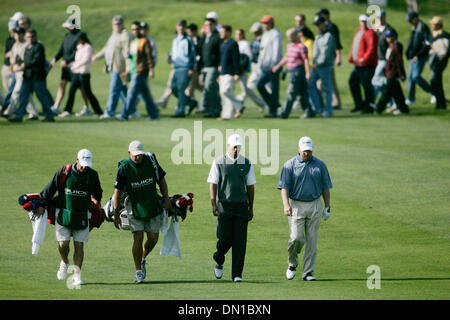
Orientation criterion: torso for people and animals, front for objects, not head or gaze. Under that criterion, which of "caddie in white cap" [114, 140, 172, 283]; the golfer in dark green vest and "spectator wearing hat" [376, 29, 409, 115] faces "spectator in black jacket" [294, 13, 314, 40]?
the spectator wearing hat

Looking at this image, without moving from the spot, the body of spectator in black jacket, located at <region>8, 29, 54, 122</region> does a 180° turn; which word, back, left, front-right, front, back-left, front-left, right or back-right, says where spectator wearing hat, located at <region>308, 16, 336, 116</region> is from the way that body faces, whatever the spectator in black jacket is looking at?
front

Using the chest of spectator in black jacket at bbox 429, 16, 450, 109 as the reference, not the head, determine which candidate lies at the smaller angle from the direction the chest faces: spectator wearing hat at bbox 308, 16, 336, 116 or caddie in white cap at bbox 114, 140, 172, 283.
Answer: the spectator wearing hat

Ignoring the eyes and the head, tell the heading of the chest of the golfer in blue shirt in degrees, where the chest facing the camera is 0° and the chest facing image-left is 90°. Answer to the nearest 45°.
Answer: approximately 0°

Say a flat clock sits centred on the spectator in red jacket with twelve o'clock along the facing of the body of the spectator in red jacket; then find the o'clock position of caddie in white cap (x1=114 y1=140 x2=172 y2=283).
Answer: The caddie in white cap is roughly at 11 o'clock from the spectator in red jacket.

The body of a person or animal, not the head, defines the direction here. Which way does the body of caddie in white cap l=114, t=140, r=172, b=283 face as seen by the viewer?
toward the camera

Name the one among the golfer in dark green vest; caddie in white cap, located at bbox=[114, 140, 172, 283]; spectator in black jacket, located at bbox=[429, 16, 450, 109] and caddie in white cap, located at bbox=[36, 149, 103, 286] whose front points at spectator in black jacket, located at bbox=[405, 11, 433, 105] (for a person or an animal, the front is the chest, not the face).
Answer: spectator in black jacket, located at bbox=[429, 16, 450, 109]

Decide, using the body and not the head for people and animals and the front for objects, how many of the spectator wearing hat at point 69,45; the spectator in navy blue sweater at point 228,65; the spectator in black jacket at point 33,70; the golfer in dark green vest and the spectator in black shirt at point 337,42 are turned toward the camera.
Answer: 1

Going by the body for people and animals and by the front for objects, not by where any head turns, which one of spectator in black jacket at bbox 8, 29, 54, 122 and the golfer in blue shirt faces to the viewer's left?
the spectator in black jacket

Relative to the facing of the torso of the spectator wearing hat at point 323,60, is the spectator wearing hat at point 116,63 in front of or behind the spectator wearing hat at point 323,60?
in front

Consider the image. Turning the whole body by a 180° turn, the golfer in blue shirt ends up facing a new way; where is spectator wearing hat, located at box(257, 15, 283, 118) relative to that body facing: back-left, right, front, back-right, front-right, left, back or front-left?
front

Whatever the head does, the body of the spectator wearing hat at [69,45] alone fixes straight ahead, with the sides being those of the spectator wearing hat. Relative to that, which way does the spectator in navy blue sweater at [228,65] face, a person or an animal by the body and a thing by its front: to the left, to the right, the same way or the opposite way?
the same way

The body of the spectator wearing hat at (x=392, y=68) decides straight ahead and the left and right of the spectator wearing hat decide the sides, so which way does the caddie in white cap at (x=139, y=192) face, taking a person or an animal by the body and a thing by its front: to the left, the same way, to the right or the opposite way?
to the left

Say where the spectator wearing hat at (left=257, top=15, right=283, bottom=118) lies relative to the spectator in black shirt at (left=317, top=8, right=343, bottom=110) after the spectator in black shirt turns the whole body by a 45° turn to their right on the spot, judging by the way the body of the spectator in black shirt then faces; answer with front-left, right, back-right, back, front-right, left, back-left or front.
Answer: left

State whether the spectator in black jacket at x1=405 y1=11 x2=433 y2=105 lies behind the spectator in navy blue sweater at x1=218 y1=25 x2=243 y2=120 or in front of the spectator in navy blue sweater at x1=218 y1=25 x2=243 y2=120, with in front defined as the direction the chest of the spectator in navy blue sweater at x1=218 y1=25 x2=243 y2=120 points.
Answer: behind

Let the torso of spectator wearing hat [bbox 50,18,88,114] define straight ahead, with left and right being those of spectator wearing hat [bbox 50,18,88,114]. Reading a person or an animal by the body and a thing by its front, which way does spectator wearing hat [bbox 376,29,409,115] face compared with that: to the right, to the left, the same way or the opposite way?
the same way

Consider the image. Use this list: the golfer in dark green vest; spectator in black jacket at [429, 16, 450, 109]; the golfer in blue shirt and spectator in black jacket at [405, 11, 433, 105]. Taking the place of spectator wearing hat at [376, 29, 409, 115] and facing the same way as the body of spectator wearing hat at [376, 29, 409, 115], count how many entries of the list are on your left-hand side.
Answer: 2

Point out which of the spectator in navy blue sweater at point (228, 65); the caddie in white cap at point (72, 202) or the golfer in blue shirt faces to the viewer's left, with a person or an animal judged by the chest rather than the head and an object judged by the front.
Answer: the spectator in navy blue sweater

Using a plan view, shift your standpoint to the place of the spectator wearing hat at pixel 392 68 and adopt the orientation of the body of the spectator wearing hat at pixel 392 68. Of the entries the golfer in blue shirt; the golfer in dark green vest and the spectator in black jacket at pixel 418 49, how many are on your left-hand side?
2

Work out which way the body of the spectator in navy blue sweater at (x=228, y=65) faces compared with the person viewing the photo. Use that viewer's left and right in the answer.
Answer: facing to the left of the viewer

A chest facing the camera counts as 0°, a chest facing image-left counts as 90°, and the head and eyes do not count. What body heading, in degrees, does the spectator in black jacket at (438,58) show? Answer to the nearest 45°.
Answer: approximately 90°
